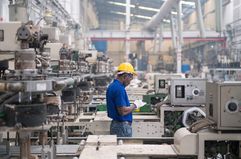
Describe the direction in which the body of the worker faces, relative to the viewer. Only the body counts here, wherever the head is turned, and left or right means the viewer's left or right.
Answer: facing to the right of the viewer

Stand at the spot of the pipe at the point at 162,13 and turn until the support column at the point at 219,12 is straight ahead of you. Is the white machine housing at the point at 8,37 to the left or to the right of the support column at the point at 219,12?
right

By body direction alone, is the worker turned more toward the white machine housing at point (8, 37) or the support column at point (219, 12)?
the support column

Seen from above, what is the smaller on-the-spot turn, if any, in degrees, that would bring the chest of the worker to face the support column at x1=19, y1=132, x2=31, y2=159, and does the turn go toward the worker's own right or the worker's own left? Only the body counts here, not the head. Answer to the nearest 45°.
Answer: approximately 90° to the worker's own right

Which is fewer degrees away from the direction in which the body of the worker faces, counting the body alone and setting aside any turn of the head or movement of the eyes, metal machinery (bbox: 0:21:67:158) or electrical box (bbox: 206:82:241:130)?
the electrical box

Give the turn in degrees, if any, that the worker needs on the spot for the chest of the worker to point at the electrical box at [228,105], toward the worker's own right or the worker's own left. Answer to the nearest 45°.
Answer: approximately 45° to the worker's own right

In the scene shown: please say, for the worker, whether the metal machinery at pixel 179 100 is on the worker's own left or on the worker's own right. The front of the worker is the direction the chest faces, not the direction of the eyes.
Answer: on the worker's own left

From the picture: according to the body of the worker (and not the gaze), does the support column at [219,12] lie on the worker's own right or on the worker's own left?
on the worker's own left

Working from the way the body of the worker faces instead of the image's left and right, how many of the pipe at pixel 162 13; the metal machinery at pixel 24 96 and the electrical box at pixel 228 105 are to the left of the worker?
1

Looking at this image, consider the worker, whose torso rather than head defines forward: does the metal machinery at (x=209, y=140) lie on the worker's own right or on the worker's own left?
on the worker's own right
